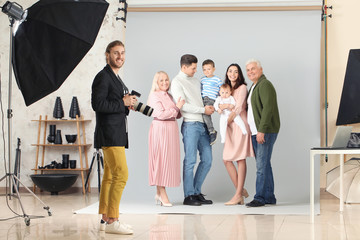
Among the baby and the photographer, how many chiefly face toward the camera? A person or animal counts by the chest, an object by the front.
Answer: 1

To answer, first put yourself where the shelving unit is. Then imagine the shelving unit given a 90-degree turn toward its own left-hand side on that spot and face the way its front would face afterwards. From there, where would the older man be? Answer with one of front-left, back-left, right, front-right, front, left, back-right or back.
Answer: front-right

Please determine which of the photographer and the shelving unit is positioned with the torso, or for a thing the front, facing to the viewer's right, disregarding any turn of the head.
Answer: the photographer

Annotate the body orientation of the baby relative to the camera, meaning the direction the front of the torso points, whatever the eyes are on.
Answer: toward the camera

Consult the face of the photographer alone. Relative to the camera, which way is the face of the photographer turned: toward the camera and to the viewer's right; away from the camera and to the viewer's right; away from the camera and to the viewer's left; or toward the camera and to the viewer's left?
toward the camera and to the viewer's right

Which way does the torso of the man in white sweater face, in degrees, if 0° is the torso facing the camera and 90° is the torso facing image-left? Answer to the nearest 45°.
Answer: approximately 315°

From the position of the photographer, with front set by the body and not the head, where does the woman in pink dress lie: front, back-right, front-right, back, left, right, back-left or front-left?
front-left

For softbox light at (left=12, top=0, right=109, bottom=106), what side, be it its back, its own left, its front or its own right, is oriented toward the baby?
front

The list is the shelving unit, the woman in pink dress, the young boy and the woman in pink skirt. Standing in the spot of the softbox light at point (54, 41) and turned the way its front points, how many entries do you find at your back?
0

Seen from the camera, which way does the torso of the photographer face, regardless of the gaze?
to the viewer's right

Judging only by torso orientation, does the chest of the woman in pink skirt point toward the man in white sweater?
no

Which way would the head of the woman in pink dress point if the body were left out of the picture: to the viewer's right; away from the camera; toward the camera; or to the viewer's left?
toward the camera

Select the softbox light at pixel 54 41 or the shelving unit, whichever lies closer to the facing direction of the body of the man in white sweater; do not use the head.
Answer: the softbox light

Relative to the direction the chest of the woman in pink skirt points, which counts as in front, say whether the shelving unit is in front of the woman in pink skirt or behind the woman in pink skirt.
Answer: behind

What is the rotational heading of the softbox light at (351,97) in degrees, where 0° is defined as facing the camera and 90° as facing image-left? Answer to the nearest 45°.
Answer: approximately 135°
